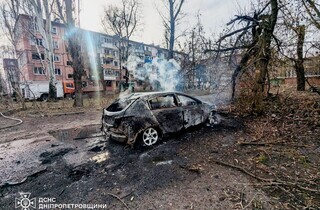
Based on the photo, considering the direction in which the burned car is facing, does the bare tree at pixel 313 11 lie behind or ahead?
ahead

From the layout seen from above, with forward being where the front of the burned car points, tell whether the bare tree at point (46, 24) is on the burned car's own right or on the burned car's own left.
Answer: on the burned car's own left

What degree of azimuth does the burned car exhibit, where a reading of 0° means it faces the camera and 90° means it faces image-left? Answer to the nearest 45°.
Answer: approximately 225°

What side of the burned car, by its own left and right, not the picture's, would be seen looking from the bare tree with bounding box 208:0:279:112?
front

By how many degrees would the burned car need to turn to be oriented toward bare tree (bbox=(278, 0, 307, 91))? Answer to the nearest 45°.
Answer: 0° — it already faces it

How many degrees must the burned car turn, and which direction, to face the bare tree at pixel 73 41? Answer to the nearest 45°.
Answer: approximately 90° to its left

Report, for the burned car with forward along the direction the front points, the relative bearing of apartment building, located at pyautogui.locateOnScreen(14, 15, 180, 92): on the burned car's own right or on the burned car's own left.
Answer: on the burned car's own left

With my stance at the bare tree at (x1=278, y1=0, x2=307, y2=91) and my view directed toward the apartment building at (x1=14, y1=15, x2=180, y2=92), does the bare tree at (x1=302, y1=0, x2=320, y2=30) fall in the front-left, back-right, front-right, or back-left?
back-right
